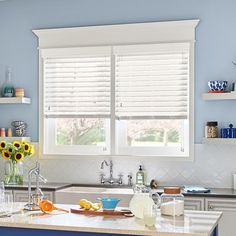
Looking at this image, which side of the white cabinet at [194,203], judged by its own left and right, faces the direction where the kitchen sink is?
right

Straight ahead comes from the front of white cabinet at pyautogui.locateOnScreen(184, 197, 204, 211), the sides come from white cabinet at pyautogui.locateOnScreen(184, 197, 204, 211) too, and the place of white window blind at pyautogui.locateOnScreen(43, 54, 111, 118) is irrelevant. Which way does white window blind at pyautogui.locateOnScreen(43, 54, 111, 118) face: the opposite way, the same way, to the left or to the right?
the same way

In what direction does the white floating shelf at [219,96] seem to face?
toward the camera

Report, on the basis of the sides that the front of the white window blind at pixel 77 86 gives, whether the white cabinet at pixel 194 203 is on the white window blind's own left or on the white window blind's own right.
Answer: on the white window blind's own left

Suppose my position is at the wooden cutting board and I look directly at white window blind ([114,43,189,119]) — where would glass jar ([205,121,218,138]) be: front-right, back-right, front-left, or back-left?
front-right

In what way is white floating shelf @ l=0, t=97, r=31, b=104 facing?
toward the camera

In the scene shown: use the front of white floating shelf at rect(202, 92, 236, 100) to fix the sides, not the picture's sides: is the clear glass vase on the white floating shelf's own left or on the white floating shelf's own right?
on the white floating shelf's own right

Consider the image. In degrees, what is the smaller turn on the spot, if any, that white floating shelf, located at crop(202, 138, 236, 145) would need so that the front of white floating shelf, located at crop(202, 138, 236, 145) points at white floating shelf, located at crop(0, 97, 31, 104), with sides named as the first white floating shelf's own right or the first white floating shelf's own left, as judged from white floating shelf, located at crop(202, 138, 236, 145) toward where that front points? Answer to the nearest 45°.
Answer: approximately 90° to the first white floating shelf's own right

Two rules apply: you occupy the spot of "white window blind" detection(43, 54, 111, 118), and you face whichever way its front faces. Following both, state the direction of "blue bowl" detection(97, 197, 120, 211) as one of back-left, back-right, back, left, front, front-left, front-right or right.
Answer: front

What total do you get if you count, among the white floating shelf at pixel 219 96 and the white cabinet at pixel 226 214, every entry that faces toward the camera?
2

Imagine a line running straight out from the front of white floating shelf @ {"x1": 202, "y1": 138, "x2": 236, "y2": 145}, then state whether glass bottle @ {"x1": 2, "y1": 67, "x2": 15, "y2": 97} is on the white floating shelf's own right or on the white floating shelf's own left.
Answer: on the white floating shelf's own right

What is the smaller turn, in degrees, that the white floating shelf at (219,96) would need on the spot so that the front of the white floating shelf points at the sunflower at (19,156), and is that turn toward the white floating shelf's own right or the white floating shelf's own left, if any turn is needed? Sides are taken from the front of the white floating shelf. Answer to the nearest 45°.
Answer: approximately 90° to the white floating shelf's own right

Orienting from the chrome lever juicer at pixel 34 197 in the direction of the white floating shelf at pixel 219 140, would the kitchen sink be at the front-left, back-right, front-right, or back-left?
front-left

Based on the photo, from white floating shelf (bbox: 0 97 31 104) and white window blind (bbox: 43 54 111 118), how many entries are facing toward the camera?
2

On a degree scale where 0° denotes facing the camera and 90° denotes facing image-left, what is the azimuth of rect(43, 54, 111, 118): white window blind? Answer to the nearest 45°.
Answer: approximately 0°
